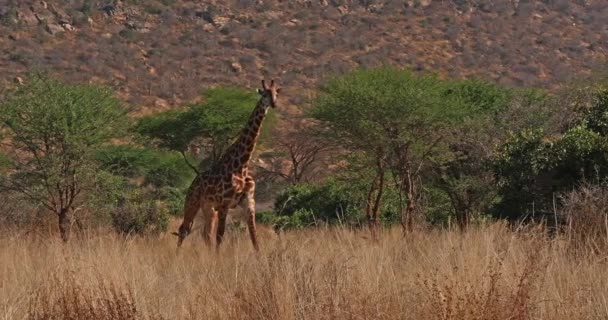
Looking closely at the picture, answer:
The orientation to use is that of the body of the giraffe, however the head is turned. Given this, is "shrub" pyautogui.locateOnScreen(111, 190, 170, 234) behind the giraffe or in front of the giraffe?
behind

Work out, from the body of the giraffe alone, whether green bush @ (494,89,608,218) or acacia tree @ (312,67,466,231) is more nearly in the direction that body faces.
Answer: the green bush

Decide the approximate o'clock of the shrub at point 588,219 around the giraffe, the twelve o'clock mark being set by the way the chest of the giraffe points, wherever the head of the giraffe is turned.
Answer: The shrub is roughly at 12 o'clock from the giraffe.

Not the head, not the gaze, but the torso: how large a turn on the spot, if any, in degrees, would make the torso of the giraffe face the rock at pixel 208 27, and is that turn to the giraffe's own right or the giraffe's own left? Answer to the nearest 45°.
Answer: approximately 135° to the giraffe's own left

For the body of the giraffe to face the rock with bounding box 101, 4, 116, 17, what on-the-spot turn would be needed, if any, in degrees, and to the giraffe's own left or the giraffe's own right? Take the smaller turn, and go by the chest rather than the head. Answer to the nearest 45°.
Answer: approximately 135° to the giraffe's own left

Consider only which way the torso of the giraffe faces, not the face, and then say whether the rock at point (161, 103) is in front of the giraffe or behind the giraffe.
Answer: behind

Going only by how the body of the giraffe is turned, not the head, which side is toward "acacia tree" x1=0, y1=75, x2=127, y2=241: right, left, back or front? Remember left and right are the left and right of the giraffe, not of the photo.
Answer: back

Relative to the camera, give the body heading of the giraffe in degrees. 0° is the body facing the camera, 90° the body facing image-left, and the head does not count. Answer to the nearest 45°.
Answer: approximately 315°
